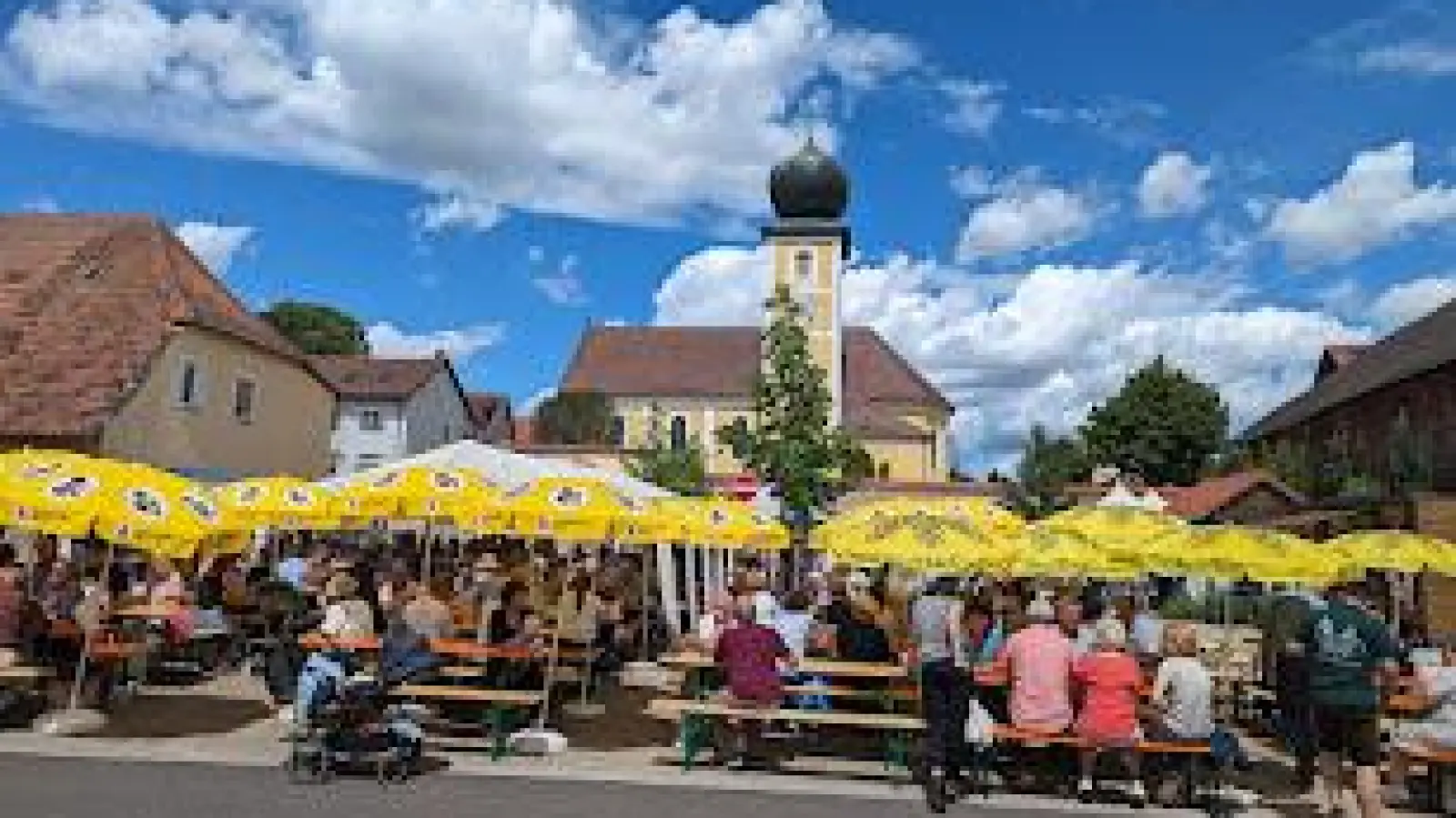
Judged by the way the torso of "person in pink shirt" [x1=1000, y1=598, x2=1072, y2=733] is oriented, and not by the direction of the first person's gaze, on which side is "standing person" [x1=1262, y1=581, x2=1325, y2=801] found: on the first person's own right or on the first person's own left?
on the first person's own right

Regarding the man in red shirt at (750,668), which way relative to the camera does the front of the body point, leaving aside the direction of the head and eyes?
away from the camera

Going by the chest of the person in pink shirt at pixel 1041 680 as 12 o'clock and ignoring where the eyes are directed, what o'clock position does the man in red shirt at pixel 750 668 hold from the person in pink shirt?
The man in red shirt is roughly at 9 o'clock from the person in pink shirt.

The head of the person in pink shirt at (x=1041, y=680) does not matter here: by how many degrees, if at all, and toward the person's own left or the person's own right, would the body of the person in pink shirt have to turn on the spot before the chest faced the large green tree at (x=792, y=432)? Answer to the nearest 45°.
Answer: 0° — they already face it

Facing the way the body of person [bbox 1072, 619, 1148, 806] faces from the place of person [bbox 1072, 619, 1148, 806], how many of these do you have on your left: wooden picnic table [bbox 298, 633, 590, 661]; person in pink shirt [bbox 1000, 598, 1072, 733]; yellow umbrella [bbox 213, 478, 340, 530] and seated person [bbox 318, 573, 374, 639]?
4

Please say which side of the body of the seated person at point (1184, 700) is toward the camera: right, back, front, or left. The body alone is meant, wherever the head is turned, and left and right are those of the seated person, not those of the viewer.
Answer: back

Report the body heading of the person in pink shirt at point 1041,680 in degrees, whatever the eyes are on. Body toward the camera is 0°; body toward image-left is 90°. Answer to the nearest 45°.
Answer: approximately 180°

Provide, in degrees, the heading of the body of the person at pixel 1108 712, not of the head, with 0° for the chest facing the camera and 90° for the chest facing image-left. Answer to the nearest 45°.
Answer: approximately 180°

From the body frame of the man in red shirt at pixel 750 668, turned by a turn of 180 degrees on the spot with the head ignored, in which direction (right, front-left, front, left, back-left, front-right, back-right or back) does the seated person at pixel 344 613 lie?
right

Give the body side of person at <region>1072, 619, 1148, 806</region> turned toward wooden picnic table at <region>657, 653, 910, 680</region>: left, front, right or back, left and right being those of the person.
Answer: left
